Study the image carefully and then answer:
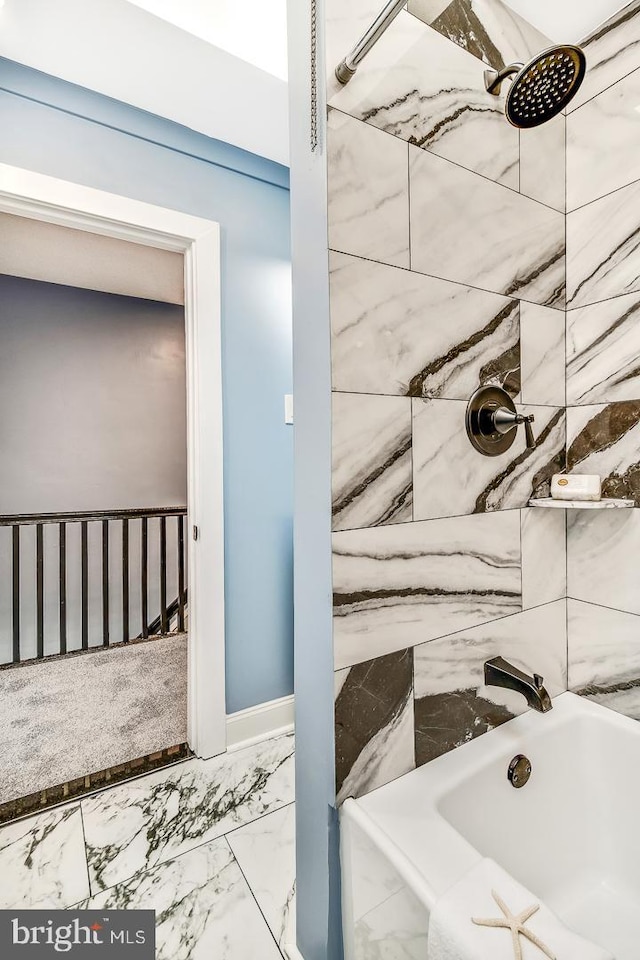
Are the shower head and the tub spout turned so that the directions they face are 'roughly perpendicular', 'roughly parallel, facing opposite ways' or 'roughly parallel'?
roughly parallel
